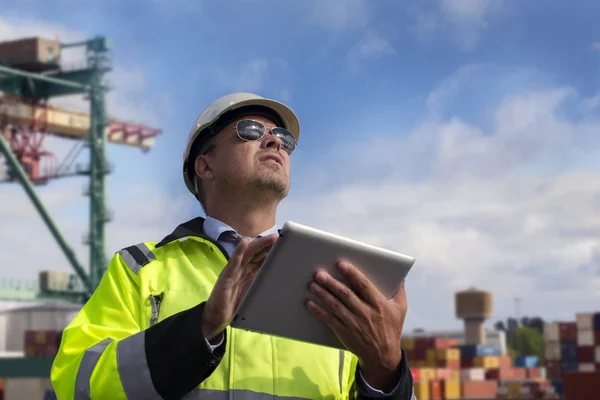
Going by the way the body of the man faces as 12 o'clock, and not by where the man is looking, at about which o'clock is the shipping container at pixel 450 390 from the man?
The shipping container is roughly at 8 o'clock from the man.

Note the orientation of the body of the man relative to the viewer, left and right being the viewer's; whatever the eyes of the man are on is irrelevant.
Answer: facing the viewer and to the right of the viewer

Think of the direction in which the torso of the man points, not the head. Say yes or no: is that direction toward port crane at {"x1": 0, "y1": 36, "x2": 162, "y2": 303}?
no

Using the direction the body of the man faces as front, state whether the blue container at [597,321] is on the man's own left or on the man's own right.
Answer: on the man's own left

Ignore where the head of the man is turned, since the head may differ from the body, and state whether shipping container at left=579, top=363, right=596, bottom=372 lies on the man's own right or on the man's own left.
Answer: on the man's own left

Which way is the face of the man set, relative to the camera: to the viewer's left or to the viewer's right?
to the viewer's right

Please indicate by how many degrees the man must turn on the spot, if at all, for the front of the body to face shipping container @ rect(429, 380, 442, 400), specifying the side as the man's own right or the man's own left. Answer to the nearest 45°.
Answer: approximately 135° to the man's own left

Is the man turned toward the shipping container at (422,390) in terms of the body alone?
no

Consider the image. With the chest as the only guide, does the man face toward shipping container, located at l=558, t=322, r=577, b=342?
no

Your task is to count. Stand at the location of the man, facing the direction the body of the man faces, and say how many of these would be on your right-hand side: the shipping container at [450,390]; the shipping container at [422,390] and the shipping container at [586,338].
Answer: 0
